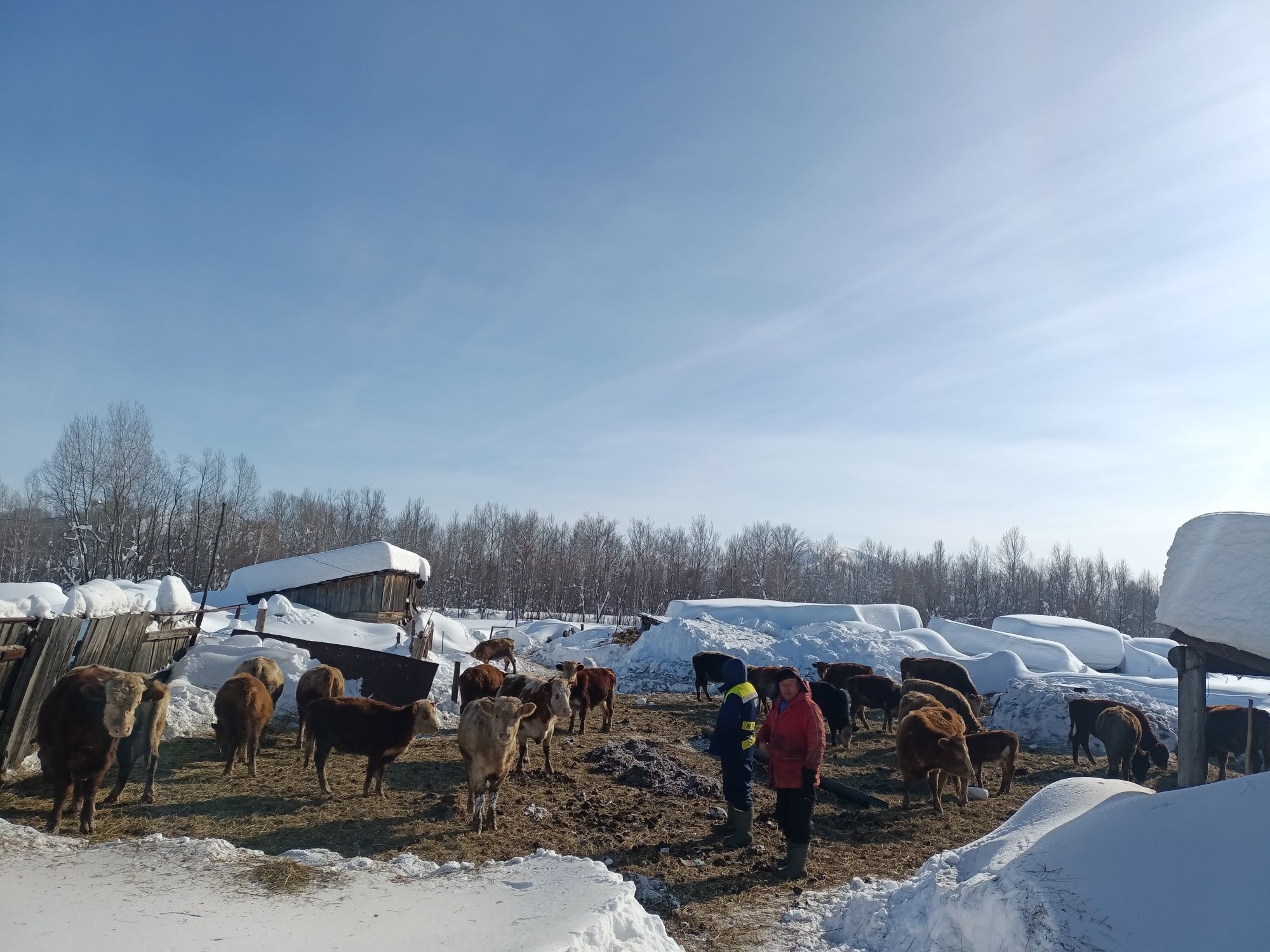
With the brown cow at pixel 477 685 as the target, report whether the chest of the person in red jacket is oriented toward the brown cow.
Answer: no

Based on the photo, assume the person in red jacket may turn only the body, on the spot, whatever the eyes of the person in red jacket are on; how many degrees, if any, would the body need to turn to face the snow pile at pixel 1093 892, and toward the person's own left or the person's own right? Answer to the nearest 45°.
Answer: approximately 90° to the person's own left

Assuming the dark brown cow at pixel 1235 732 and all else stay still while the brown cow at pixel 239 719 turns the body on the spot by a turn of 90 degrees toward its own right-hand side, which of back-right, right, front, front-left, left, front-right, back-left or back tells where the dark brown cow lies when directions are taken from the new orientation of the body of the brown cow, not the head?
front

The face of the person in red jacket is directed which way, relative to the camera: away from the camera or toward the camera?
toward the camera

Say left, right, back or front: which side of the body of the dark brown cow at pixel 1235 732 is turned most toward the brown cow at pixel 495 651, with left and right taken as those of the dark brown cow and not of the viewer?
back

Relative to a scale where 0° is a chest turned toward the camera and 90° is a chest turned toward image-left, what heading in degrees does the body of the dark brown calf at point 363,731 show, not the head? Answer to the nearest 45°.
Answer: approximately 270°

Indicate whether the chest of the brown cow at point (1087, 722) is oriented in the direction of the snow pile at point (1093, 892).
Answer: no

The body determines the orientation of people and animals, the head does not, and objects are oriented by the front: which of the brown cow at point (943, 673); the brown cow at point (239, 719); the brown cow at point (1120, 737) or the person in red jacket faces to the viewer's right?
the brown cow at point (943, 673)

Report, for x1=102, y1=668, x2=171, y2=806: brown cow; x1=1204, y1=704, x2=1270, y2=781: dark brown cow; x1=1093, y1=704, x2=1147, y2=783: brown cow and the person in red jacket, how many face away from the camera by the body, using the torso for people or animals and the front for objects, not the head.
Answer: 1

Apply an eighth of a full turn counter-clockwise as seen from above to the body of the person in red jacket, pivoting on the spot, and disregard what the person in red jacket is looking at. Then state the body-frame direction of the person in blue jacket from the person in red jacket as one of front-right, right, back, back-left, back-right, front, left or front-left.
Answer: back-right

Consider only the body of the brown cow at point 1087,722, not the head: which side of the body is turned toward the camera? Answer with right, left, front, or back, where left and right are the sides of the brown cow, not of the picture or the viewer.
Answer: right

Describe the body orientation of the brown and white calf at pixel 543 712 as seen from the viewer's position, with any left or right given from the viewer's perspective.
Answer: facing the viewer and to the right of the viewer

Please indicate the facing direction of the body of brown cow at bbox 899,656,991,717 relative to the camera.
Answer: to the viewer's right

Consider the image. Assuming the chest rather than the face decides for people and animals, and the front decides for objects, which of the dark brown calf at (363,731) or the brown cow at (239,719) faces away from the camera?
the brown cow

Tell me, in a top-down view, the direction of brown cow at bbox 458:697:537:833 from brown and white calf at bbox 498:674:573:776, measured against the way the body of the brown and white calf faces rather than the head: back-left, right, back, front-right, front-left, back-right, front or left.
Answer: front-right

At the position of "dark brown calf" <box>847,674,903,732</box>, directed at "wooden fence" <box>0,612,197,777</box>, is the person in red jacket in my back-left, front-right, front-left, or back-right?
front-left

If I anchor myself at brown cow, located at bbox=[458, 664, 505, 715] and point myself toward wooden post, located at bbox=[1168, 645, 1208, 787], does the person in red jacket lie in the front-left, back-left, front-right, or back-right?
front-right

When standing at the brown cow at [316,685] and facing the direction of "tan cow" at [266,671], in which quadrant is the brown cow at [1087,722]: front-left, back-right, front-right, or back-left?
back-right

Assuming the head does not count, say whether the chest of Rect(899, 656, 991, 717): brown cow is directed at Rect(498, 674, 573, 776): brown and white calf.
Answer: no
